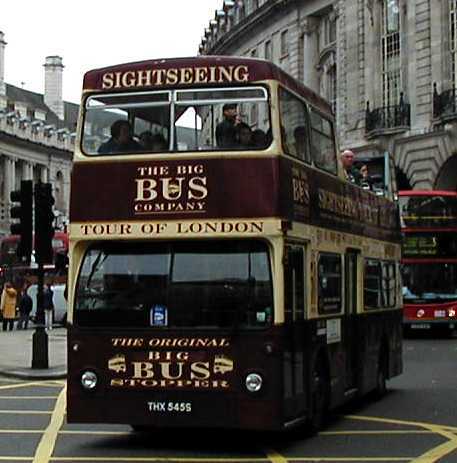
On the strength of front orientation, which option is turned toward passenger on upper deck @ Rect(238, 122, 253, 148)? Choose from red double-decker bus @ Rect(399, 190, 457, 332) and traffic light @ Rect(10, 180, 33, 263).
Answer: the red double-decker bus

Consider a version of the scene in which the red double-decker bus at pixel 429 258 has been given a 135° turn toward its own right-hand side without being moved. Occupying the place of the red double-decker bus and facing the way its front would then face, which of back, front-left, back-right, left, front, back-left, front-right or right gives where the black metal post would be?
left

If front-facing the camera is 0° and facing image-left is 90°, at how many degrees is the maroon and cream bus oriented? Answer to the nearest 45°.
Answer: approximately 45°

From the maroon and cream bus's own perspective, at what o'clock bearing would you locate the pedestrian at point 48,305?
The pedestrian is roughly at 4 o'clock from the maroon and cream bus.

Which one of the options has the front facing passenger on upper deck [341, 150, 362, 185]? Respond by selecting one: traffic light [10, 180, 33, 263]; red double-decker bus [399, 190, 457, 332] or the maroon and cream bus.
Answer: the red double-decker bus

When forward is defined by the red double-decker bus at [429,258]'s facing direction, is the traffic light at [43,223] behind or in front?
in front

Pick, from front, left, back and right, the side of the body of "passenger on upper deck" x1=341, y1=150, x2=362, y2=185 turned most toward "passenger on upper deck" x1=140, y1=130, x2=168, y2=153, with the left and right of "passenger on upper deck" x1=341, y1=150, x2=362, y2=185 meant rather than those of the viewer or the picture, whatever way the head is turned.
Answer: front
